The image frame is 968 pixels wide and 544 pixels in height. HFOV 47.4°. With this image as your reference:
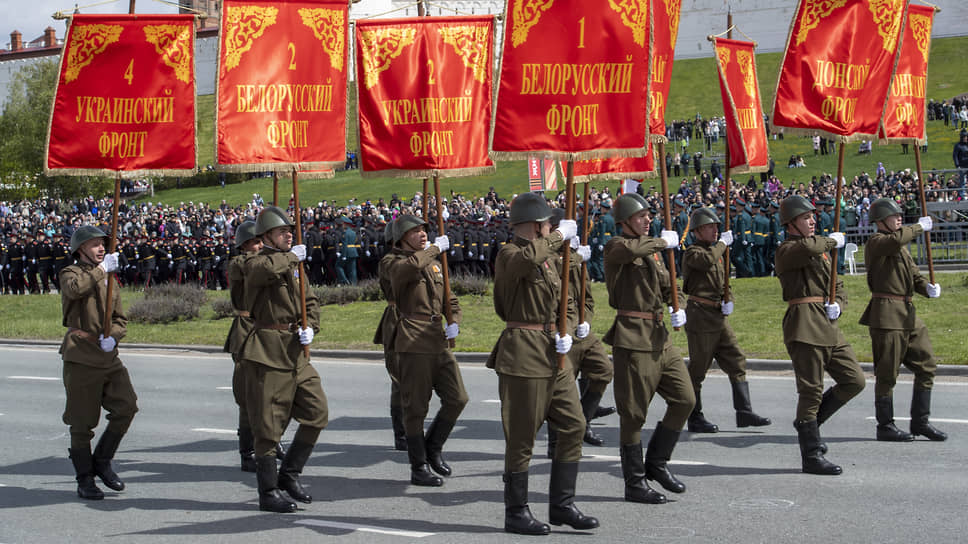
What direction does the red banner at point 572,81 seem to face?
toward the camera

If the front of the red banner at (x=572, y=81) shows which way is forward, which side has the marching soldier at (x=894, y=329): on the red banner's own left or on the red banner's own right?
on the red banner's own left

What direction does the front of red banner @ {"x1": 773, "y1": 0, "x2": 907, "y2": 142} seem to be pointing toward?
toward the camera

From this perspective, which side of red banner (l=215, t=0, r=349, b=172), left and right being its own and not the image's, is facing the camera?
front

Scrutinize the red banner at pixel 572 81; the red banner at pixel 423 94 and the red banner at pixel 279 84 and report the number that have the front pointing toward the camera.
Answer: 3

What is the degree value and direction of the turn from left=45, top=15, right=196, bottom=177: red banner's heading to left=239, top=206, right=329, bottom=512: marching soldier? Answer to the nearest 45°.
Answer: approximately 45° to its left

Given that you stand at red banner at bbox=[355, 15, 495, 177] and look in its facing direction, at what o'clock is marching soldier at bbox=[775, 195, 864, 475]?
The marching soldier is roughly at 10 o'clock from the red banner.
